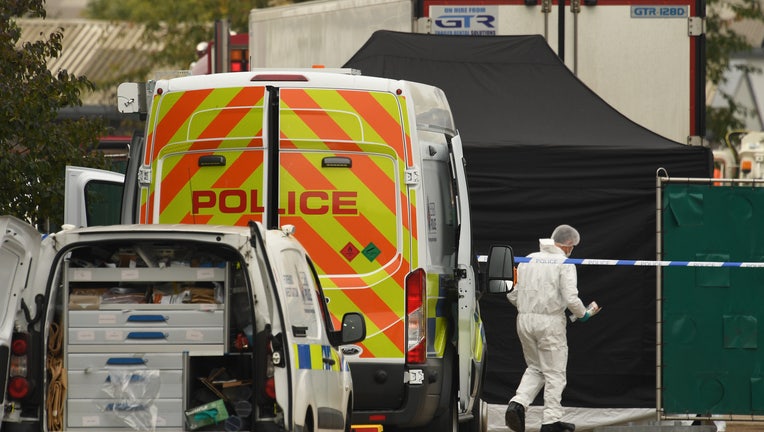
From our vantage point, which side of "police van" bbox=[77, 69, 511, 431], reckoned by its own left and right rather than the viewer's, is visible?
back

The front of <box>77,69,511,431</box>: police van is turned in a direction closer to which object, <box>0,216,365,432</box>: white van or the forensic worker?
the forensic worker

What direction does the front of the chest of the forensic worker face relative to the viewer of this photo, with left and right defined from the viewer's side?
facing away from the viewer and to the right of the viewer

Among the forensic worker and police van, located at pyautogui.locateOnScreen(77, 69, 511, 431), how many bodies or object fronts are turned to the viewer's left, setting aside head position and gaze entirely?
0

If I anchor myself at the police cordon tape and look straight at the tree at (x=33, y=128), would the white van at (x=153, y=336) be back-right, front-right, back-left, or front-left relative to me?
front-left
